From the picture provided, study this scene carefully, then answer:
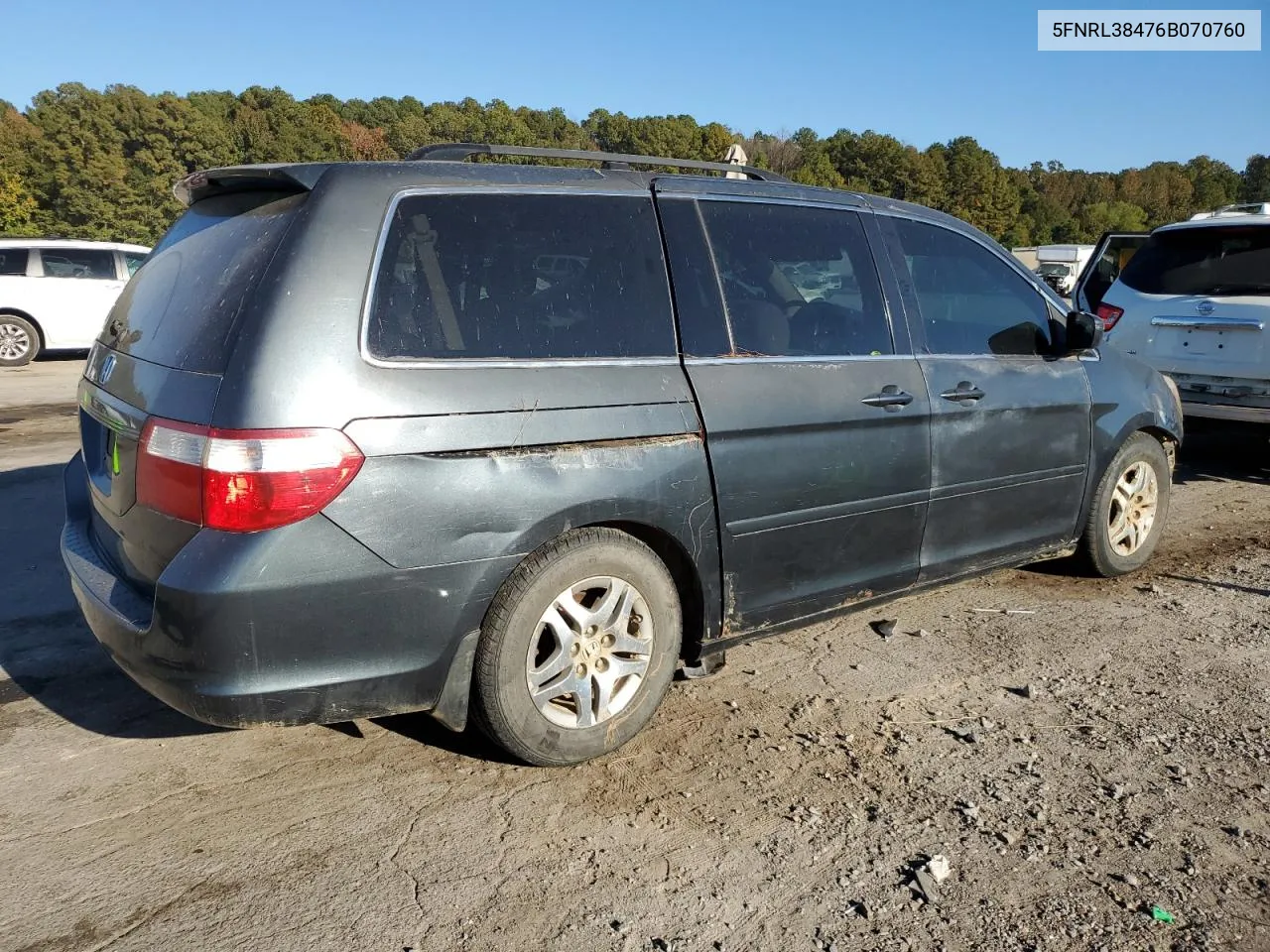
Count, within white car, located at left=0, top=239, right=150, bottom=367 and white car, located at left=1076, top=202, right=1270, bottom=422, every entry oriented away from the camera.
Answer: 1

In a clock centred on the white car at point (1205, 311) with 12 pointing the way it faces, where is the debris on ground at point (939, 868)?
The debris on ground is roughly at 6 o'clock from the white car.

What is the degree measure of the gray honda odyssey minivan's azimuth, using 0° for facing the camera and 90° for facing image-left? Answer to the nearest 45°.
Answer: approximately 225°

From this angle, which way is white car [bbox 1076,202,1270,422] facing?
away from the camera

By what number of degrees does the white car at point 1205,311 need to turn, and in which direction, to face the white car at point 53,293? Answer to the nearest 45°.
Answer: approximately 90° to its left

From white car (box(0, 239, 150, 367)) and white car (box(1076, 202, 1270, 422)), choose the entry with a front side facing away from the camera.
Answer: white car (box(1076, 202, 1270, 422))
